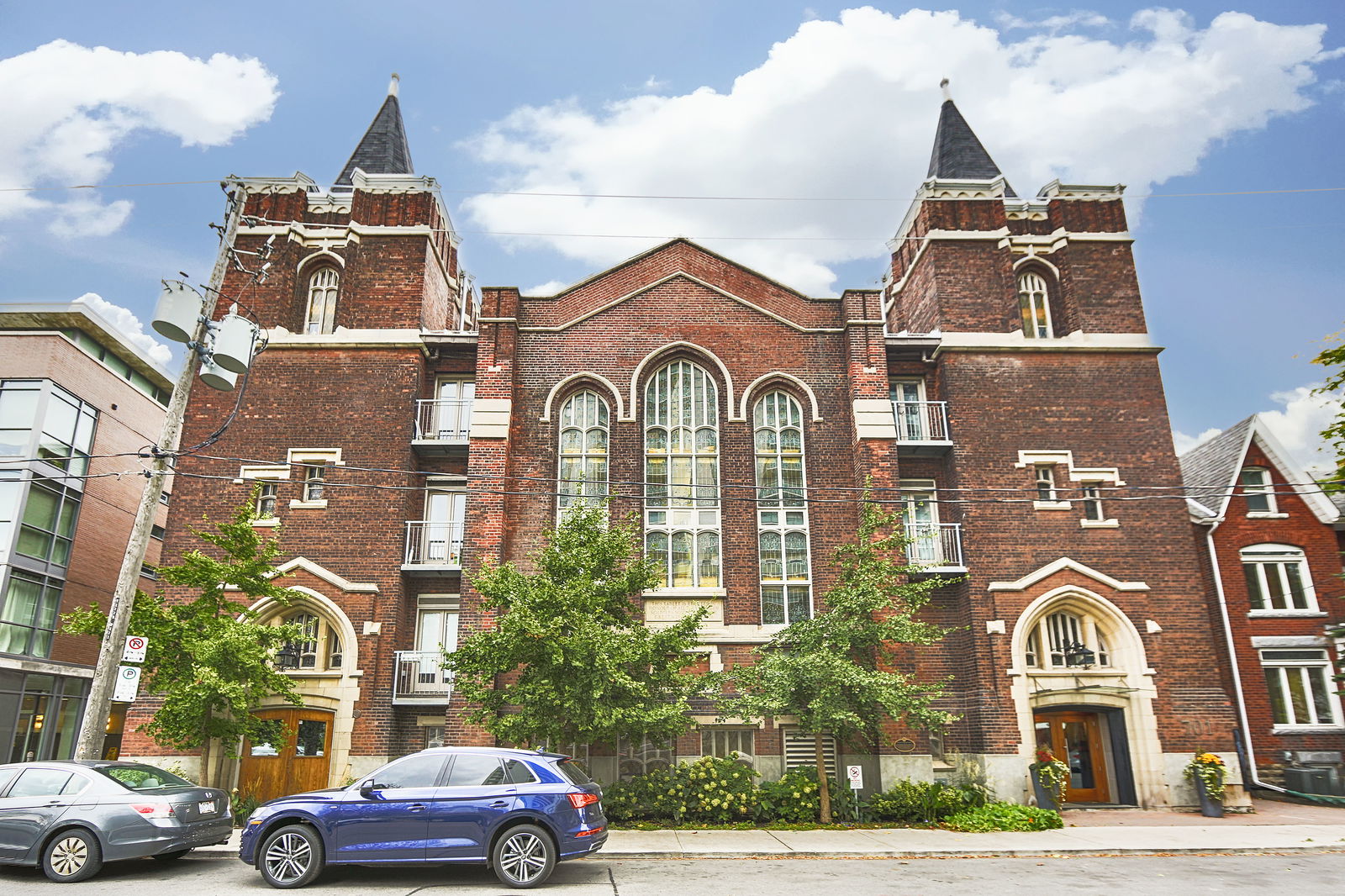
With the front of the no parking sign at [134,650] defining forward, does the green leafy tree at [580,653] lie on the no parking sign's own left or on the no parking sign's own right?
on the no parking sign's own left

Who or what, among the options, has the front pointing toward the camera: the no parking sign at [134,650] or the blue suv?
the no parking sign

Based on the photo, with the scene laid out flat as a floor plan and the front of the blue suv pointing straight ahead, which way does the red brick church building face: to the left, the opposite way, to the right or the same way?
to the left

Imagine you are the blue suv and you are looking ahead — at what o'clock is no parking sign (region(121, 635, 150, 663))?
The no parking sign is roughly at 1 o'clock from the blue suv.

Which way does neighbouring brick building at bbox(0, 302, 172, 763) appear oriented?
toward the camera

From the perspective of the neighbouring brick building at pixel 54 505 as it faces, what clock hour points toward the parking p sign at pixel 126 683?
The parking p sign is roughly at 12 o'clock from the neighbouring brick building.

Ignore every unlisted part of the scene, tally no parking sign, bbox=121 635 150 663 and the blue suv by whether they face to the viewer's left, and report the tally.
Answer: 1

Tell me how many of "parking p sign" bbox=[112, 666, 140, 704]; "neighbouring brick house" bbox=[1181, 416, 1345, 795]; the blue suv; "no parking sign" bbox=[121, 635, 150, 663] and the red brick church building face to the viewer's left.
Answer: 1

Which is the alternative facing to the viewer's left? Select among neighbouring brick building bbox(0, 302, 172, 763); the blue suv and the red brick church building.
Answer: the blue suv

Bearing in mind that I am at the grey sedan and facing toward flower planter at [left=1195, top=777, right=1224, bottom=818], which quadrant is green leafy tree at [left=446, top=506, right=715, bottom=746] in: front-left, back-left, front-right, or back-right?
front-left

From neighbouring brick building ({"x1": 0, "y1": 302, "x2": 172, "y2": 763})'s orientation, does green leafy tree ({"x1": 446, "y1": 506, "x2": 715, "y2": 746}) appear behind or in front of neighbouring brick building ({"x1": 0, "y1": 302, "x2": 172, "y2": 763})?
in front

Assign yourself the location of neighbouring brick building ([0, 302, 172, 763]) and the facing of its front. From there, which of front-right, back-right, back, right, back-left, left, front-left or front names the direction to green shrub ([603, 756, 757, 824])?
front-left

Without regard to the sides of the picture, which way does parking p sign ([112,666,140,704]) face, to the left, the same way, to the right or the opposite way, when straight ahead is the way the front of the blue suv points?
to the left

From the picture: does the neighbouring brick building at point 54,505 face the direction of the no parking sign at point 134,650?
yes

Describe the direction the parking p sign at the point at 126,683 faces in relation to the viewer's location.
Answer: facing the viewer

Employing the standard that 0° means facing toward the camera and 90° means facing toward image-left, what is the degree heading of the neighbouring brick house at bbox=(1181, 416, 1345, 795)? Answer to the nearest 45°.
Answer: approximately 0°

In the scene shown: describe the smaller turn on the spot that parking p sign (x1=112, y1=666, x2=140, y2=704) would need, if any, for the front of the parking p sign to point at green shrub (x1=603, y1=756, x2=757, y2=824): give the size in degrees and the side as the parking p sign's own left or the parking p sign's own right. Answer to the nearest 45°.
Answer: approximately 90° to the parking p sign's own left
